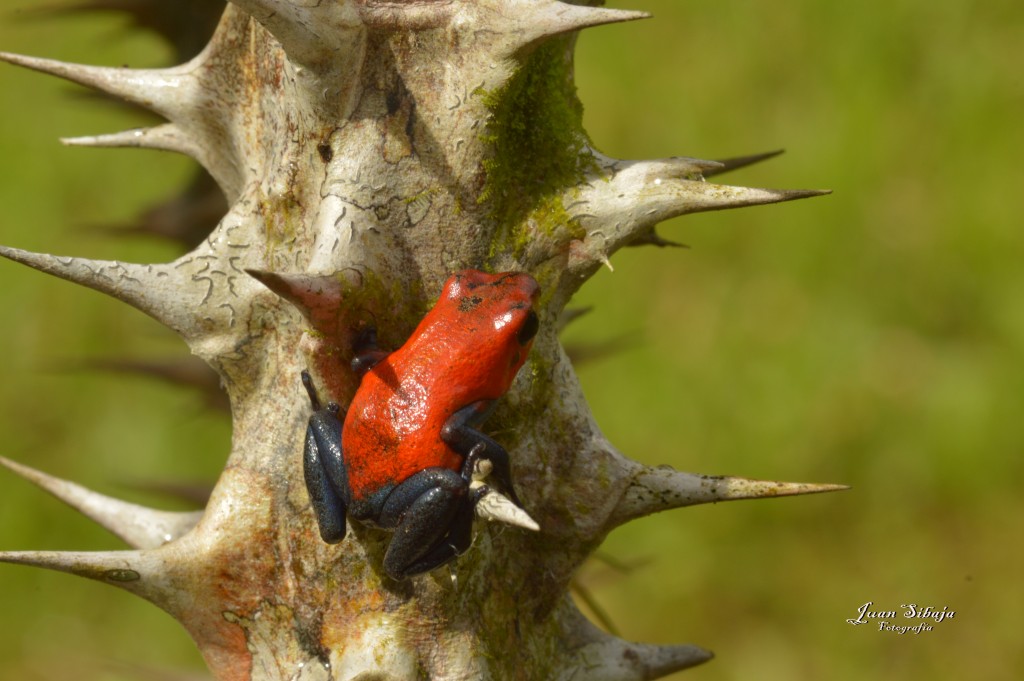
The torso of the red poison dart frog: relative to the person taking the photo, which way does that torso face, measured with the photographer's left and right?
facing away from the viewer and to the right of the viewer
